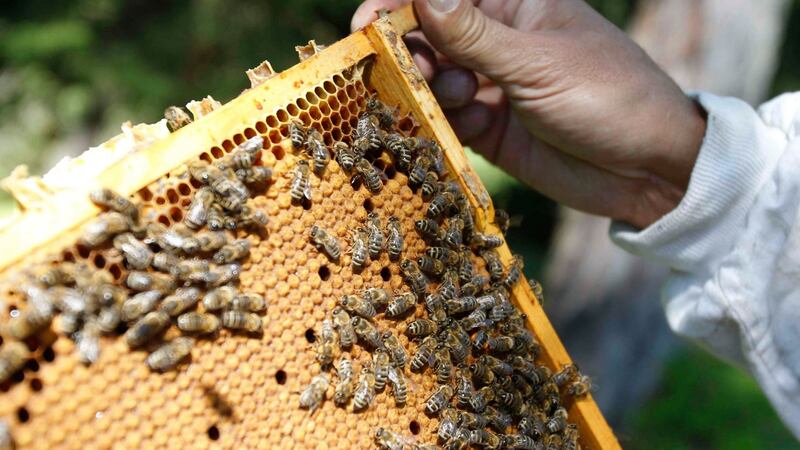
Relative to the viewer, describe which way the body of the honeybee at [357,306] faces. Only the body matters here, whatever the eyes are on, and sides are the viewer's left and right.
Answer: facing to the left of the viewer

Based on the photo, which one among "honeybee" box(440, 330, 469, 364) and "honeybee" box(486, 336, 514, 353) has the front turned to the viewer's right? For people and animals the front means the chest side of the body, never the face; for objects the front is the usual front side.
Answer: "honeybee" box(486, 336, 514, 353)
